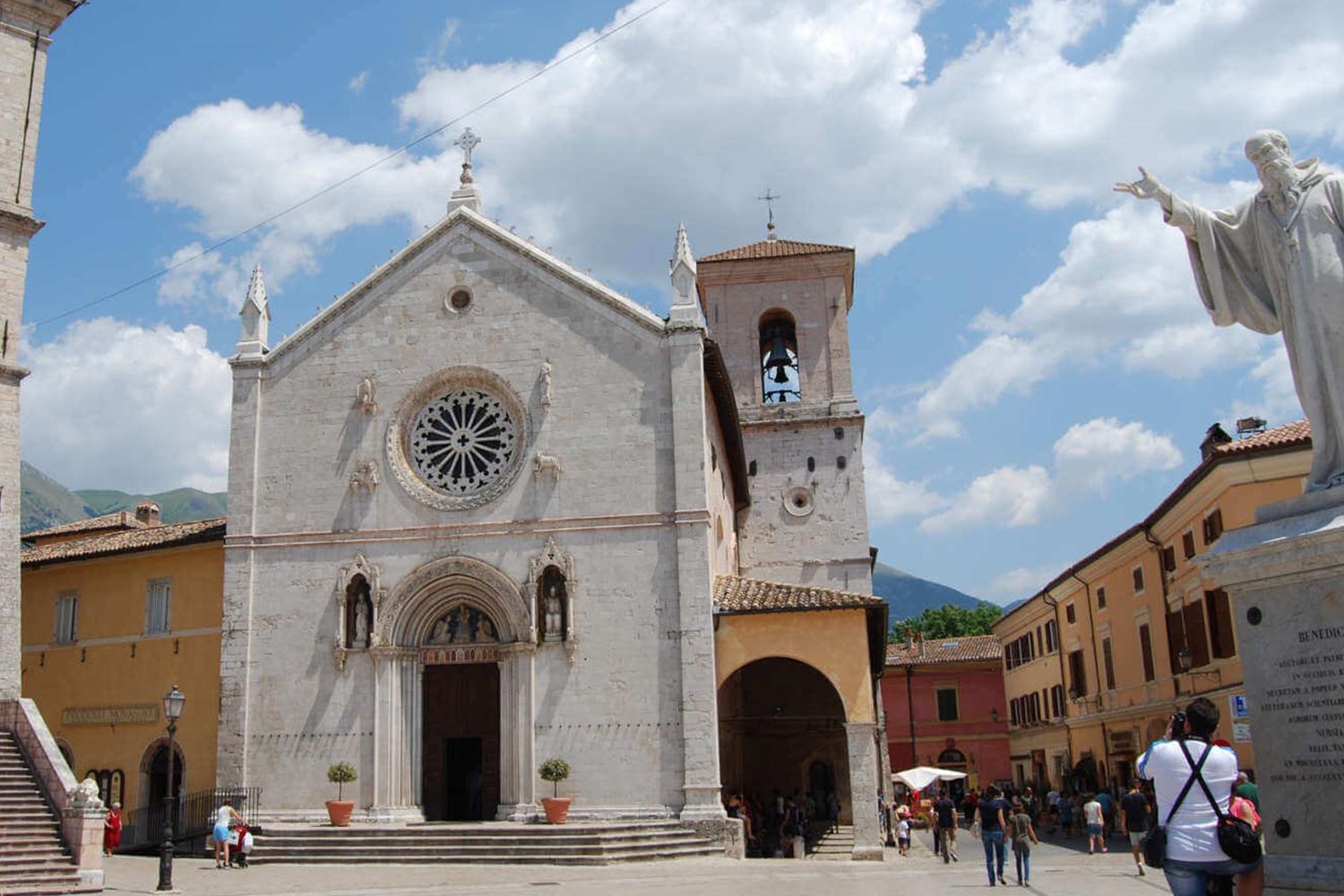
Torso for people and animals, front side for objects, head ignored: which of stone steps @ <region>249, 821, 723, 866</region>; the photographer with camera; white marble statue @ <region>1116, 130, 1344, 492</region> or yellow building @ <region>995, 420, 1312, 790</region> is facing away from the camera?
the photographer with camera

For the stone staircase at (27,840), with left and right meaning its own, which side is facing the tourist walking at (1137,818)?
left

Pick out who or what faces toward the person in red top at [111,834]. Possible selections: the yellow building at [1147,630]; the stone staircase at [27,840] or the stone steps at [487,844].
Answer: the yellow building

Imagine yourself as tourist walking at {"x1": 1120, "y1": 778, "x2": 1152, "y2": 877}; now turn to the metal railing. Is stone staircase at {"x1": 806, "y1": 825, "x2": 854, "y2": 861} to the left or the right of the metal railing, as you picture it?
right

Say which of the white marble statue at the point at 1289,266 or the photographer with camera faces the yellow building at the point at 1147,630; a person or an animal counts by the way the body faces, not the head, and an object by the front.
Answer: the photographer with camera

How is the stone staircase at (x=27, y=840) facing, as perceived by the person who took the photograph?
facing the viewer

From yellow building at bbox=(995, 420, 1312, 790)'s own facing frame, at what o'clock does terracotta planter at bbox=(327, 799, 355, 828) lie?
The terracotta planter is roughly at 12 o'clock from the yellow building.
